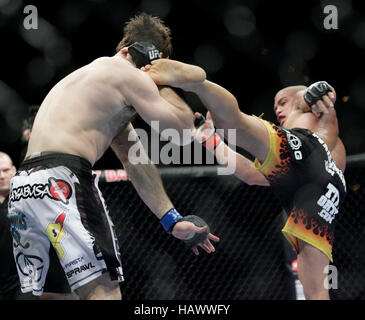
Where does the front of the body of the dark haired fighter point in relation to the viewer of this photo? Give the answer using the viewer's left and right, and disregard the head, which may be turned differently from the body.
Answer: facing away from the viewer and to the right of the viewer

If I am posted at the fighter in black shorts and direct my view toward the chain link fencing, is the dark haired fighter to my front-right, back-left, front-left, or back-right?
back-left

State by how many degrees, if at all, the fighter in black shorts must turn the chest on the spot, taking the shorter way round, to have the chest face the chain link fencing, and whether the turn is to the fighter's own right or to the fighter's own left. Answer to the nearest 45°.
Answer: approximately 90° to the fighter's own right

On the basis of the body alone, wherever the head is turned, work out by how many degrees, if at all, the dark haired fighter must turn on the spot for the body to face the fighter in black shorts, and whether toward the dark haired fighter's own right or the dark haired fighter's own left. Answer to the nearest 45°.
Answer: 0° — they already face them

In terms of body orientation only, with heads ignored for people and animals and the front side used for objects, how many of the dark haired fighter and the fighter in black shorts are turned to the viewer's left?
1

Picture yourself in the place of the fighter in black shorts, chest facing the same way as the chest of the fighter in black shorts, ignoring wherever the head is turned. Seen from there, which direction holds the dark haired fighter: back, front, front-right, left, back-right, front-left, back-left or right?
front-left

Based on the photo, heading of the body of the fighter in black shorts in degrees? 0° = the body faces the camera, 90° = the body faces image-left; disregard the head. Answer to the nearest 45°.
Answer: approximately 90°

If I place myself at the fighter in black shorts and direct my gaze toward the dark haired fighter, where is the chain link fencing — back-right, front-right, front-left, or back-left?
back-right

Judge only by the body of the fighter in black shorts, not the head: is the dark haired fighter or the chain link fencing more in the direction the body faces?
the dark haired fighter
